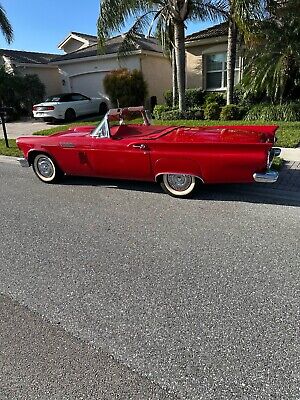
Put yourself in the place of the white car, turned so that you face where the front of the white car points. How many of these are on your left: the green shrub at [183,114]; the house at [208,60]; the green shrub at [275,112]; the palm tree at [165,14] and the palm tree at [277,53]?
0

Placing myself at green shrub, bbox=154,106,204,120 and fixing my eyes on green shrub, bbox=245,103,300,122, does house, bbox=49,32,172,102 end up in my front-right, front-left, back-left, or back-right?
back-left

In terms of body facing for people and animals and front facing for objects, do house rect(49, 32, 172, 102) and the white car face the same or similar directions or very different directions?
very different directions

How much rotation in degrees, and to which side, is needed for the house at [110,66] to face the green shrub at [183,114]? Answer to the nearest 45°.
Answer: approximately 45° to its left

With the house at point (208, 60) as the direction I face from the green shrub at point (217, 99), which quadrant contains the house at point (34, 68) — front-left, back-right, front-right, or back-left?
front-left

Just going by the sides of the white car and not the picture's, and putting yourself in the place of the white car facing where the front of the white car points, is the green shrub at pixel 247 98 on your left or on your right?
on your right

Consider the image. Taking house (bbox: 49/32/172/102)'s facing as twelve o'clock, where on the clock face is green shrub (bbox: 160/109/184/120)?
The green shrub is roughly at 10 o'clock from the house.

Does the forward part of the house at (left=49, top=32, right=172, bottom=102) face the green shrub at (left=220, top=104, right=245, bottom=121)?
no

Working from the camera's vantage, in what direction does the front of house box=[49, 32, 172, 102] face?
facing the viewer and to the left of the viewer

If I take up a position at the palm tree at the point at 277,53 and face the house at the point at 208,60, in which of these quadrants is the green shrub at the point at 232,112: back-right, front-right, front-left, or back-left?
front-left
